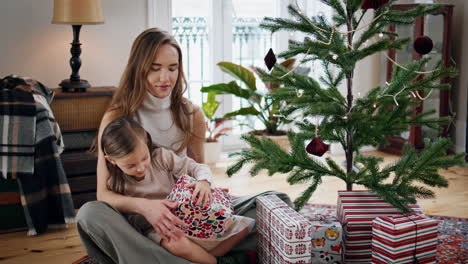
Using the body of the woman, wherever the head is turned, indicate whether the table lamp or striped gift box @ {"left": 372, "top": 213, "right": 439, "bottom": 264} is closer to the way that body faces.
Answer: the striped gift box

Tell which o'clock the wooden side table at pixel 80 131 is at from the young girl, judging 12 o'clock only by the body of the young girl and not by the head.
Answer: The wooden side table is roughly at 7 o'clock from the young girl.

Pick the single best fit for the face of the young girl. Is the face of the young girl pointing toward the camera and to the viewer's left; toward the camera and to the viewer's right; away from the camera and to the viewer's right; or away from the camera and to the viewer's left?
toward the camera and to the viewer's right

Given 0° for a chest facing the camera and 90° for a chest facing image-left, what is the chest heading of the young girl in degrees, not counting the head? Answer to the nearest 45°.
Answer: approximately 315°

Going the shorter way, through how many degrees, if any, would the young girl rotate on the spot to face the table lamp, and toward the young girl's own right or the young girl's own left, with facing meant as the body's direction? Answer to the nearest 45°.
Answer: approximately 135° to the young girl's own left

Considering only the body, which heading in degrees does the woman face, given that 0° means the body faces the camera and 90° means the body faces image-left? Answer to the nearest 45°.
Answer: approximately 315°

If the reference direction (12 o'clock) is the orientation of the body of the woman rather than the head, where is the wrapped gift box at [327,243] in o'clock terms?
The wrapped gift box is roughly at 11 o'clock from the woman.

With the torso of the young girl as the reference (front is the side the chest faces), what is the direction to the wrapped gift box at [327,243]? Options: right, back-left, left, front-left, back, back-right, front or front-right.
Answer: front-left

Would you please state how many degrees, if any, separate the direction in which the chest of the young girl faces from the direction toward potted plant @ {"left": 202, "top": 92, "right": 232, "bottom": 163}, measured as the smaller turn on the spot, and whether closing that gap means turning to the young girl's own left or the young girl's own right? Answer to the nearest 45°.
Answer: approximately 135° to the young girl's own left

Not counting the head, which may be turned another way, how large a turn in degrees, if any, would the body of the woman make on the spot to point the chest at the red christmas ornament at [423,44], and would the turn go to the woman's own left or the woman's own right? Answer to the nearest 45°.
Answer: approximately 45° to the woman's own left

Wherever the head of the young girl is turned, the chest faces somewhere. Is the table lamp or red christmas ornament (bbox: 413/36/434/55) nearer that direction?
the red christmas ornament
